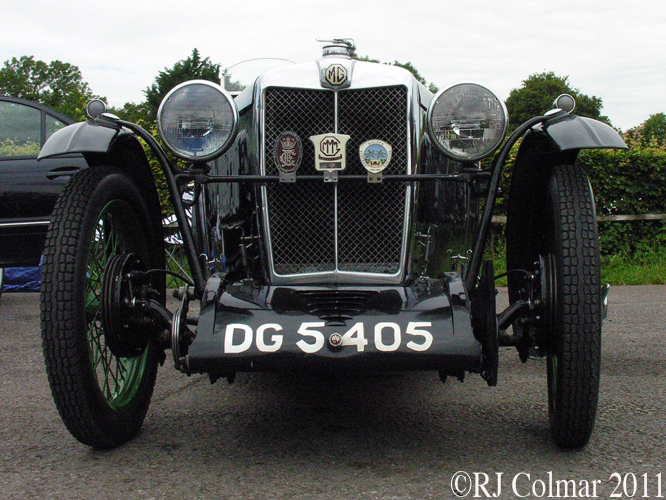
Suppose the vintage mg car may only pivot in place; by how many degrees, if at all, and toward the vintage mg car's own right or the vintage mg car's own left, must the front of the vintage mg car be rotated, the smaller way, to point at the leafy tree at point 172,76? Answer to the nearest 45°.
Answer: approximately 180°

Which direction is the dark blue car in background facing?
to the viewer's left

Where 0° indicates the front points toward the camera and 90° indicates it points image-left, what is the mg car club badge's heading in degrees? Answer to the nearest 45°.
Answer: approximately 0°

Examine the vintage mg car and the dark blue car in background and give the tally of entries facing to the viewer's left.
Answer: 1

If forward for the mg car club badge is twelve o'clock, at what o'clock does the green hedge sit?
The green hedge is roughly at 7 o'clock from the mg car club badge.

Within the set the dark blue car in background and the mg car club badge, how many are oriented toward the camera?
1

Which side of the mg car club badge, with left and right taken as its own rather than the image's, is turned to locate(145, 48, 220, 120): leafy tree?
back

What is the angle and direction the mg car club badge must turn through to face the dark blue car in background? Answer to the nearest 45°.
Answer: approximately 135° to its right

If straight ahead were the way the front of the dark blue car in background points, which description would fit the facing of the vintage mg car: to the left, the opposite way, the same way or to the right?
to the left
